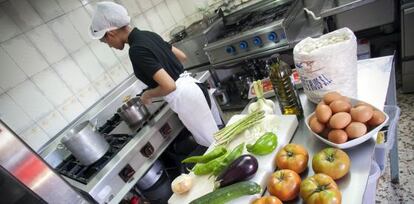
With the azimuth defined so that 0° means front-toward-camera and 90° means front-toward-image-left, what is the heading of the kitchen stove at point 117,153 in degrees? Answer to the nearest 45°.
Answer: approximately 315°

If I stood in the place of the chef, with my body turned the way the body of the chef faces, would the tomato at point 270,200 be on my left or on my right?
on my left

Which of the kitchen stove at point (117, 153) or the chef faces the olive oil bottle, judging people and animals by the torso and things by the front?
the kitchen stove

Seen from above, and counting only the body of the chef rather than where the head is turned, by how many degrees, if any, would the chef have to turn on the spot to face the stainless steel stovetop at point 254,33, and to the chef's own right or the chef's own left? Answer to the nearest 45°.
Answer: approximately 135° to the chef's own right

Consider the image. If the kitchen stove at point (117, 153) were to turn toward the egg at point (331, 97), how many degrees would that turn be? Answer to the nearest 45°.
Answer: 0° — it already faces it

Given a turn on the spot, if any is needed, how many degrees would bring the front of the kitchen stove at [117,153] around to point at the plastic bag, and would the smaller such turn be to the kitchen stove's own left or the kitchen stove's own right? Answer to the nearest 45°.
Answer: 0° — it already faces it

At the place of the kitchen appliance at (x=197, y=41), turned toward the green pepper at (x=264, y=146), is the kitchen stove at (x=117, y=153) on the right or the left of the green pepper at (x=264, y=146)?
right

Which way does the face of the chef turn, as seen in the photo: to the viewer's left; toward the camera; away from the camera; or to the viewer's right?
to the viewer's left

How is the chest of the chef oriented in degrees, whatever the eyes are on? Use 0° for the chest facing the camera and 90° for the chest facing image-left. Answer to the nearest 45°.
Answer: approximately 90°

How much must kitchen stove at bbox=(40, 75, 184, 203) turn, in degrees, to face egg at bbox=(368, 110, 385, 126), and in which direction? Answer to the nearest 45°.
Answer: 0° — it already faces it
